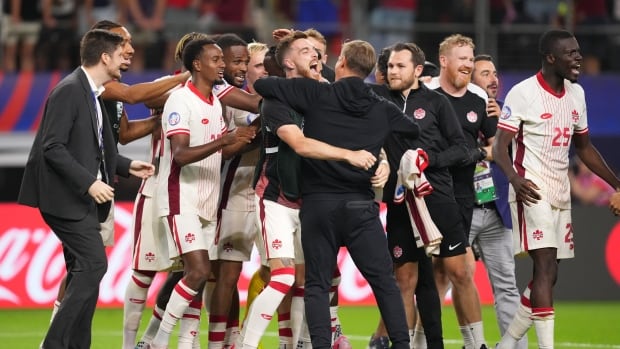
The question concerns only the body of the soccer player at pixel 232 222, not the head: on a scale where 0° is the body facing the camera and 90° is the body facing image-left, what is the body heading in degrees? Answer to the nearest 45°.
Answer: approximately 315°

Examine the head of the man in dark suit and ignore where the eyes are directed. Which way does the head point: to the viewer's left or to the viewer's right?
to the viewer's right

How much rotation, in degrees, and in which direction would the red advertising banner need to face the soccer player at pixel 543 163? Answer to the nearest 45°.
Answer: approximately 45° to its left

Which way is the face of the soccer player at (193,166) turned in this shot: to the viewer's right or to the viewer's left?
to the viewer's right

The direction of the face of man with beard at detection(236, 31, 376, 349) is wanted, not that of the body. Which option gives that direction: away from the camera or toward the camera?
toward the camera

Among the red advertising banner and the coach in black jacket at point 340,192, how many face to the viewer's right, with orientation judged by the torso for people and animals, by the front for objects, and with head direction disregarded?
0

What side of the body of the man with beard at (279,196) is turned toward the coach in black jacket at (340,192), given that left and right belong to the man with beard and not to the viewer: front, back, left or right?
front

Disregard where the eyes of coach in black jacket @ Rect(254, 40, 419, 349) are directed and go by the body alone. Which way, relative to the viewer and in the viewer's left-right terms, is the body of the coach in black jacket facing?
facing away from the viewer

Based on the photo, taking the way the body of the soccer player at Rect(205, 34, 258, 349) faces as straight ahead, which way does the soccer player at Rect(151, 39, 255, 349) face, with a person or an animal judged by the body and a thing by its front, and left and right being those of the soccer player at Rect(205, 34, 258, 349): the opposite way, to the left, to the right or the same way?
the same way

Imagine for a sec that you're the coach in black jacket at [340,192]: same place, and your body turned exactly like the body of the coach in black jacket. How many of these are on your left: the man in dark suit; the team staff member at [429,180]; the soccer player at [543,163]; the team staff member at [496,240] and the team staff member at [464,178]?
1

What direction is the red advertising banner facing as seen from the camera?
toward the camera
